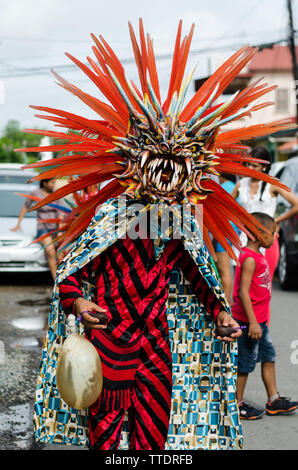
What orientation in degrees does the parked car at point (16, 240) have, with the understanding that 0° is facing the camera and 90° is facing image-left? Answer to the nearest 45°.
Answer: approximately 0°

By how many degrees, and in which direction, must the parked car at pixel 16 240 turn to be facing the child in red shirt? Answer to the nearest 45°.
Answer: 0° — it already faces them

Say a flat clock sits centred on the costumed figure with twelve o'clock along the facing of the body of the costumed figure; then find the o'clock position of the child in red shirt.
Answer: The child in red shirt is roughly at 7 o'clock from the costumed figure.

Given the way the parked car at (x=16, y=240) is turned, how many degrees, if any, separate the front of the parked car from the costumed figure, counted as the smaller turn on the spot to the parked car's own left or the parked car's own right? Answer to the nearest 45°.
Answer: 0° — it already faces them

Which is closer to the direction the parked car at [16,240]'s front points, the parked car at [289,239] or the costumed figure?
the costumed figure

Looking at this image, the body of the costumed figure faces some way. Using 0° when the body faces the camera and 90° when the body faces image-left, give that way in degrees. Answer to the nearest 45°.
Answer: approximately 0°

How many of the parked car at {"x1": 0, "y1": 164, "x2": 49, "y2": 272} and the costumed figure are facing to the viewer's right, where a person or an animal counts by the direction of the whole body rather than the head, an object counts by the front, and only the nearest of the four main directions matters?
0

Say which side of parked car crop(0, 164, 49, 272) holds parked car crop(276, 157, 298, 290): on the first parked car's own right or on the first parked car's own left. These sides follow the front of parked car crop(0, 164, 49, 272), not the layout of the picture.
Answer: on the first parked car's own left

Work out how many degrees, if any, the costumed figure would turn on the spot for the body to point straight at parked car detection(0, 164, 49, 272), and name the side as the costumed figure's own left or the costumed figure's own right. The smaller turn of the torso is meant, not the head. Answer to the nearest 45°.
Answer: approximately 180°
